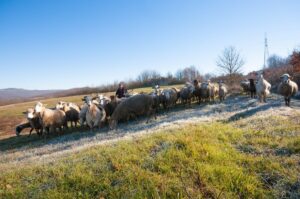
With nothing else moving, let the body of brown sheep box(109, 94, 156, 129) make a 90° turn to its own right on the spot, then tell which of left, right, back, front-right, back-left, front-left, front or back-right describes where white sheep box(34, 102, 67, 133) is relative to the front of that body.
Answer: left

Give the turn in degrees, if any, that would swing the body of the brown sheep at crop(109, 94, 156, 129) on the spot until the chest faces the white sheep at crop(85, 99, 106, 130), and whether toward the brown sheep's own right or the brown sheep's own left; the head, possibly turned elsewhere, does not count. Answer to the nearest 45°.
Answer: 0° — it already faces it

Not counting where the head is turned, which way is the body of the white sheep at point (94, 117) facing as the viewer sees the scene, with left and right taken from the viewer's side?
facing the viewer and to the left of the viewer

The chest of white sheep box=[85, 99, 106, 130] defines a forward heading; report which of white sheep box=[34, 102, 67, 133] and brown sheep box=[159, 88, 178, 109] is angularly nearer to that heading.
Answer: the white sheep

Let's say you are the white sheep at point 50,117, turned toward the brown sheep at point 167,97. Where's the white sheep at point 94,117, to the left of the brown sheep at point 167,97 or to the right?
right

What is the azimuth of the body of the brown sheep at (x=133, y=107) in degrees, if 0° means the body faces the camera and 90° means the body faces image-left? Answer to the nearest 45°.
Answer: approximately 90°

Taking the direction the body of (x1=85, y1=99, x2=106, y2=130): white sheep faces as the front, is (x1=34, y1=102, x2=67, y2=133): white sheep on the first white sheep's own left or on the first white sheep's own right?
on the first white sheep's own right

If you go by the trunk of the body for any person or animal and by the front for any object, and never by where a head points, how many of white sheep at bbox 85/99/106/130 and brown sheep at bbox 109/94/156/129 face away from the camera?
0
